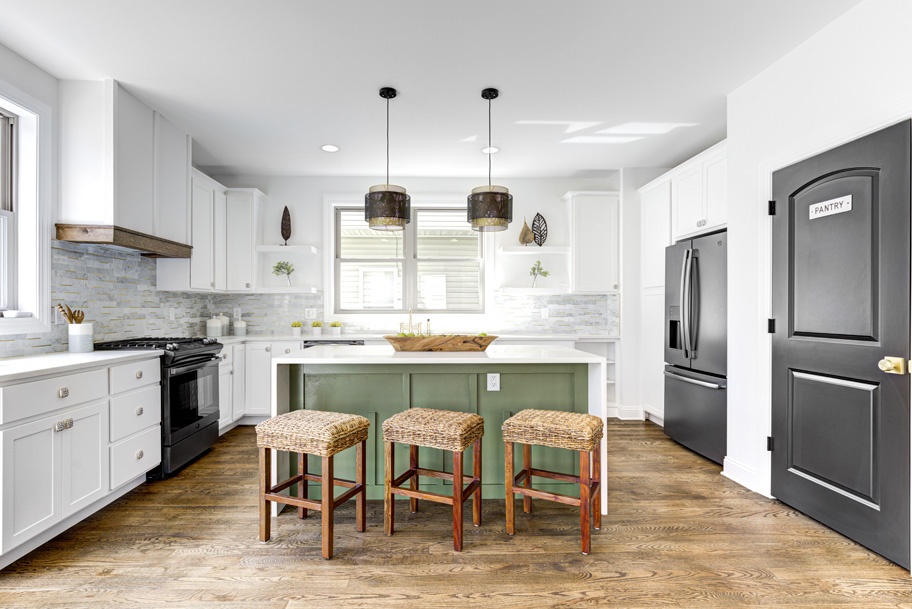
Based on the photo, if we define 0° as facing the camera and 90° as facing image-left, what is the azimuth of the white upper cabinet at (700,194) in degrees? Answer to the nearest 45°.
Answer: approximately 45°

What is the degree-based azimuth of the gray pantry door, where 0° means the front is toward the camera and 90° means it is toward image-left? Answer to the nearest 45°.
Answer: approximately 45°

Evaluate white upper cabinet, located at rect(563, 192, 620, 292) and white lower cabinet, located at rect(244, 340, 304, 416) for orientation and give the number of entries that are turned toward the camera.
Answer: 2

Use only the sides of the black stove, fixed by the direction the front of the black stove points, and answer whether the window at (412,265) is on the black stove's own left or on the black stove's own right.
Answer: on the black stove's own left

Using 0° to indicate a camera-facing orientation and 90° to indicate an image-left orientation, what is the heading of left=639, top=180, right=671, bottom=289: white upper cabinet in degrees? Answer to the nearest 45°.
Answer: approximately 45°

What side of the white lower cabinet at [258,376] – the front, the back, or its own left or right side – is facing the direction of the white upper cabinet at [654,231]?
left

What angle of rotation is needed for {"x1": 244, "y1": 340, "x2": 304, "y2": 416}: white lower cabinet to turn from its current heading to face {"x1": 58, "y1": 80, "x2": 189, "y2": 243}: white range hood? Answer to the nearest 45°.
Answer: approximately 45° to its right

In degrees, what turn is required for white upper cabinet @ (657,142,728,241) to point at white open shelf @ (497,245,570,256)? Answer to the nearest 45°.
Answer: approximately 90° to its right
